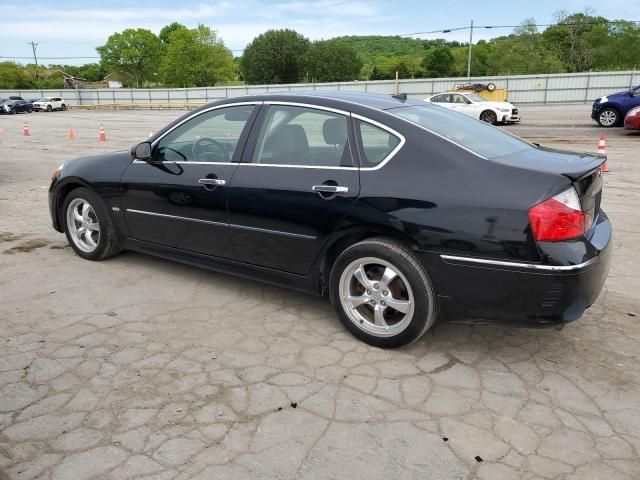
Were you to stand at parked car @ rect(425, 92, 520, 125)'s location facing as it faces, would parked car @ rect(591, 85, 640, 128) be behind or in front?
in front

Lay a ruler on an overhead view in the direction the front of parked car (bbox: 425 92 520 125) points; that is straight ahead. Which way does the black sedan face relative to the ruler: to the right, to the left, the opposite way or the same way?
the opposite way

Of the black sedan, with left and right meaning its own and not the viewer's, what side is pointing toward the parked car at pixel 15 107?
front

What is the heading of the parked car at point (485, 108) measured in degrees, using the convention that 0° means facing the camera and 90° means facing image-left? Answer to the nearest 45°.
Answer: approximately 315°

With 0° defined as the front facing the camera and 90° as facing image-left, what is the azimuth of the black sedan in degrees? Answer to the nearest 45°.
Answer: approximately 135°

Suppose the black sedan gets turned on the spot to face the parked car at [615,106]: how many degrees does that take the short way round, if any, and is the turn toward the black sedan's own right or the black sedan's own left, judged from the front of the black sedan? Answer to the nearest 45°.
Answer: approximately 90° to the black sedan's own right

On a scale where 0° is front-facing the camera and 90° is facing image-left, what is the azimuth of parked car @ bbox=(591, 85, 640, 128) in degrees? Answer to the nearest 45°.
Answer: approximately 90°

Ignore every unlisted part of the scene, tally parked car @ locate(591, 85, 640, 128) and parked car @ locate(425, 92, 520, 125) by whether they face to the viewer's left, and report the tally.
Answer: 1
